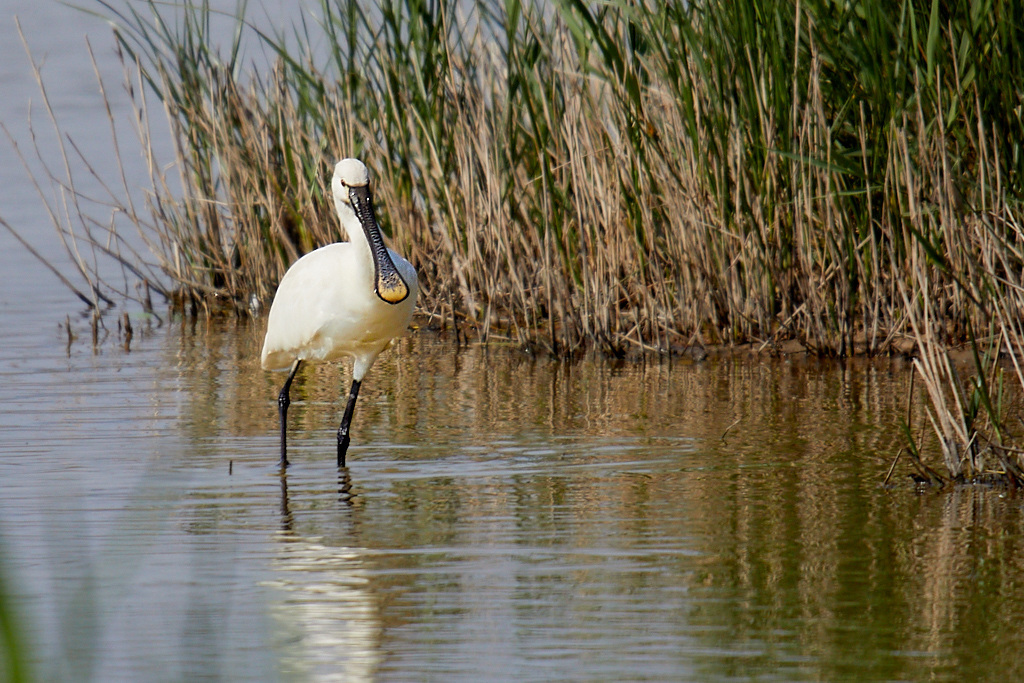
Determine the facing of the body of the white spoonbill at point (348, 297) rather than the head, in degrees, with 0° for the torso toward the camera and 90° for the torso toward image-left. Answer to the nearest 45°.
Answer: approximately 315°
